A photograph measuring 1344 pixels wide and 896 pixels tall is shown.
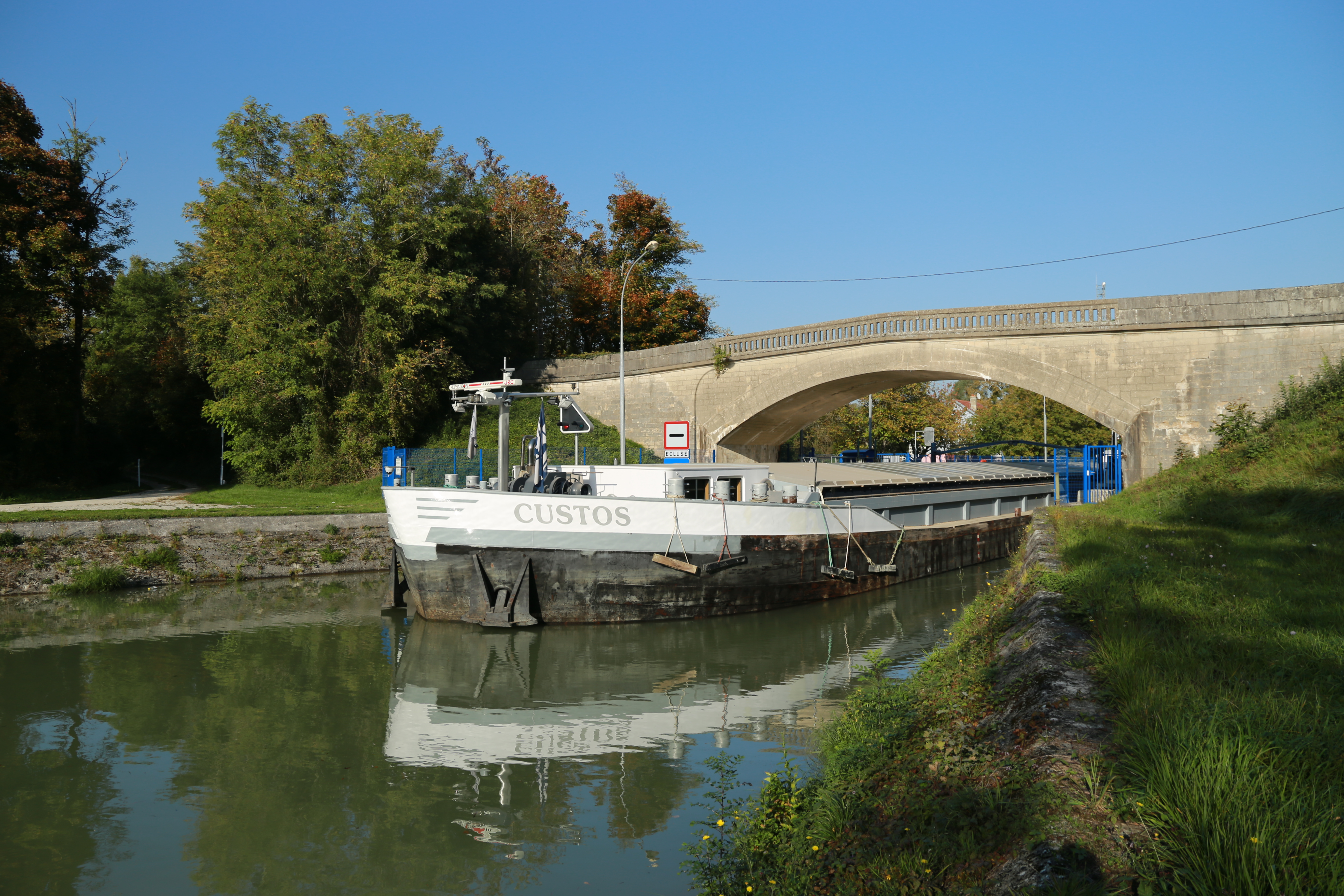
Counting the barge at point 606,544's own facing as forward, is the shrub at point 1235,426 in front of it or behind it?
behind

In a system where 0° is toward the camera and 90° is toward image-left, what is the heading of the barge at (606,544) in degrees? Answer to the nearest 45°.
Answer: approximately 45°

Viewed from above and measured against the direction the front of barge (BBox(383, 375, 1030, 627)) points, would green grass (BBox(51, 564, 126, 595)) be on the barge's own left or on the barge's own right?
on the barge's own right

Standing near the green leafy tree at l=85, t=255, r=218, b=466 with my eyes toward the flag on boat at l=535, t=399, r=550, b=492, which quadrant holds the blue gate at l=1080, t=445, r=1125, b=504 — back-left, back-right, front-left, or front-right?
front-left

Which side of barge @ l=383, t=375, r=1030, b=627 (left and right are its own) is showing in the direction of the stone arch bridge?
back

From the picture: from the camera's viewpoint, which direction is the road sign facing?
toward the camera

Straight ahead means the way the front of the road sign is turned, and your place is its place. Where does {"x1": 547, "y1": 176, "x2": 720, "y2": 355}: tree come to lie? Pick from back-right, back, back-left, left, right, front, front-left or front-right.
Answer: back

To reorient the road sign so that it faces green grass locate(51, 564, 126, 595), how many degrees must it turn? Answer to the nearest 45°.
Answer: approximately 90° to its right

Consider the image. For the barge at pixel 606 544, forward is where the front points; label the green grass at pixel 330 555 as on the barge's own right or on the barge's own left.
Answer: on the barge's own right

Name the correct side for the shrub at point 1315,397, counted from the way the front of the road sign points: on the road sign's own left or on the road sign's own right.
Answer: on the road sign's own left

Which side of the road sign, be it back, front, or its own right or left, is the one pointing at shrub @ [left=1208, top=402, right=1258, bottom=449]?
left

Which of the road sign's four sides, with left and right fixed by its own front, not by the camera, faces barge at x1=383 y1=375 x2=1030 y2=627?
front

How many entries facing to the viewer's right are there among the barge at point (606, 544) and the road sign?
0

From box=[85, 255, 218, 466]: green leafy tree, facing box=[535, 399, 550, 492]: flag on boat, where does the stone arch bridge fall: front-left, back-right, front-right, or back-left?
front-left
